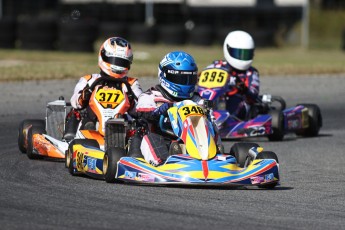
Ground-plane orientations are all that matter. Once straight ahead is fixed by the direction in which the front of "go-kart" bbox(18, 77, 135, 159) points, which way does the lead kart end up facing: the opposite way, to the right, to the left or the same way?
the same way

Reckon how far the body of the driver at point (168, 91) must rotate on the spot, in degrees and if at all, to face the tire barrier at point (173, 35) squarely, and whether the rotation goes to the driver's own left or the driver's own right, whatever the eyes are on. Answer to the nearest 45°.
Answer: approximately 135° to the driver's own left

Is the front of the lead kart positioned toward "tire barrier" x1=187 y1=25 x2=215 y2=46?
no

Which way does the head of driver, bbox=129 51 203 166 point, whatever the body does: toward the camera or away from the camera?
toward the camera

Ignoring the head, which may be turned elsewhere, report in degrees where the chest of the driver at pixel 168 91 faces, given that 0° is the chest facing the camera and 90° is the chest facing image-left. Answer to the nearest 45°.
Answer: approximately 315°

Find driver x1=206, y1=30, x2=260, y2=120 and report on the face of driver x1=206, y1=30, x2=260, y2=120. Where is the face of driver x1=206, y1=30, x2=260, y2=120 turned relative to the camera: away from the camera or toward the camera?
toward the camera

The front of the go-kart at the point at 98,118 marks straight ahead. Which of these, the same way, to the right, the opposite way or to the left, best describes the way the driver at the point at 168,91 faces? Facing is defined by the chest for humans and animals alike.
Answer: the same way

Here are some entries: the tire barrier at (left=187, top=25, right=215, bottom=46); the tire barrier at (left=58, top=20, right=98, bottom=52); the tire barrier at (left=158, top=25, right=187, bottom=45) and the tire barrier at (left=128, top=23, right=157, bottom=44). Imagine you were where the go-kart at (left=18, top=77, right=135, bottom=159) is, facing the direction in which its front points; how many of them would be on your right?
0

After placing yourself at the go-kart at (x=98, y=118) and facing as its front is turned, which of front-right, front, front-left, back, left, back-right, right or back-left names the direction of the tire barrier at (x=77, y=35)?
back-left

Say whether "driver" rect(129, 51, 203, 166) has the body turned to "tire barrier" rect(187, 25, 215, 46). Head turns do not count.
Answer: no

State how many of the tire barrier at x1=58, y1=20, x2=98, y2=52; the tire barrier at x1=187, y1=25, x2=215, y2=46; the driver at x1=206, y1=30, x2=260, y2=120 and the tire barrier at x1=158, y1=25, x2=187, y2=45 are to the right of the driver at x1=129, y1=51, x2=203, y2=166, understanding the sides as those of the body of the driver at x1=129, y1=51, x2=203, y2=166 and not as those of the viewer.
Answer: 0

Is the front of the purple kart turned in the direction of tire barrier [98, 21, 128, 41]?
no

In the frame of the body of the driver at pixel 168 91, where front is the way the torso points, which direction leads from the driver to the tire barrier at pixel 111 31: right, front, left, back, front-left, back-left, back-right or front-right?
back-left
